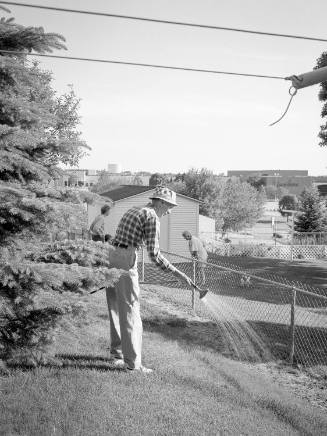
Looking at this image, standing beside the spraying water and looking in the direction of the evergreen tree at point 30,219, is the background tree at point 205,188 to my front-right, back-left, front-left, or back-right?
back-right

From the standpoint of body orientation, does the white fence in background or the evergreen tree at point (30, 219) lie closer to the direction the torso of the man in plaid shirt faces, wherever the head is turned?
the white fence in background

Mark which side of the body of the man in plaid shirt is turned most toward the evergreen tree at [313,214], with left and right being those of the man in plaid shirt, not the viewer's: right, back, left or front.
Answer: left

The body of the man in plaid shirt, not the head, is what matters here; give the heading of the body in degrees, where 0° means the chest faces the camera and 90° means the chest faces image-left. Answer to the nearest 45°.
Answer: approximately 270°

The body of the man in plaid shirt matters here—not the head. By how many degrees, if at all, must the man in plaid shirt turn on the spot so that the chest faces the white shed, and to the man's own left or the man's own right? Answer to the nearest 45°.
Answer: approximately 90° to the man's own left

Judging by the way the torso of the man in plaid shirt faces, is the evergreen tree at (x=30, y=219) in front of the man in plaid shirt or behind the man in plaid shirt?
behind

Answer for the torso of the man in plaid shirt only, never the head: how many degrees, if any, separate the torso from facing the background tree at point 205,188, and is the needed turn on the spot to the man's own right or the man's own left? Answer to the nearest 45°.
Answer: approximately 90° to the man's own left
